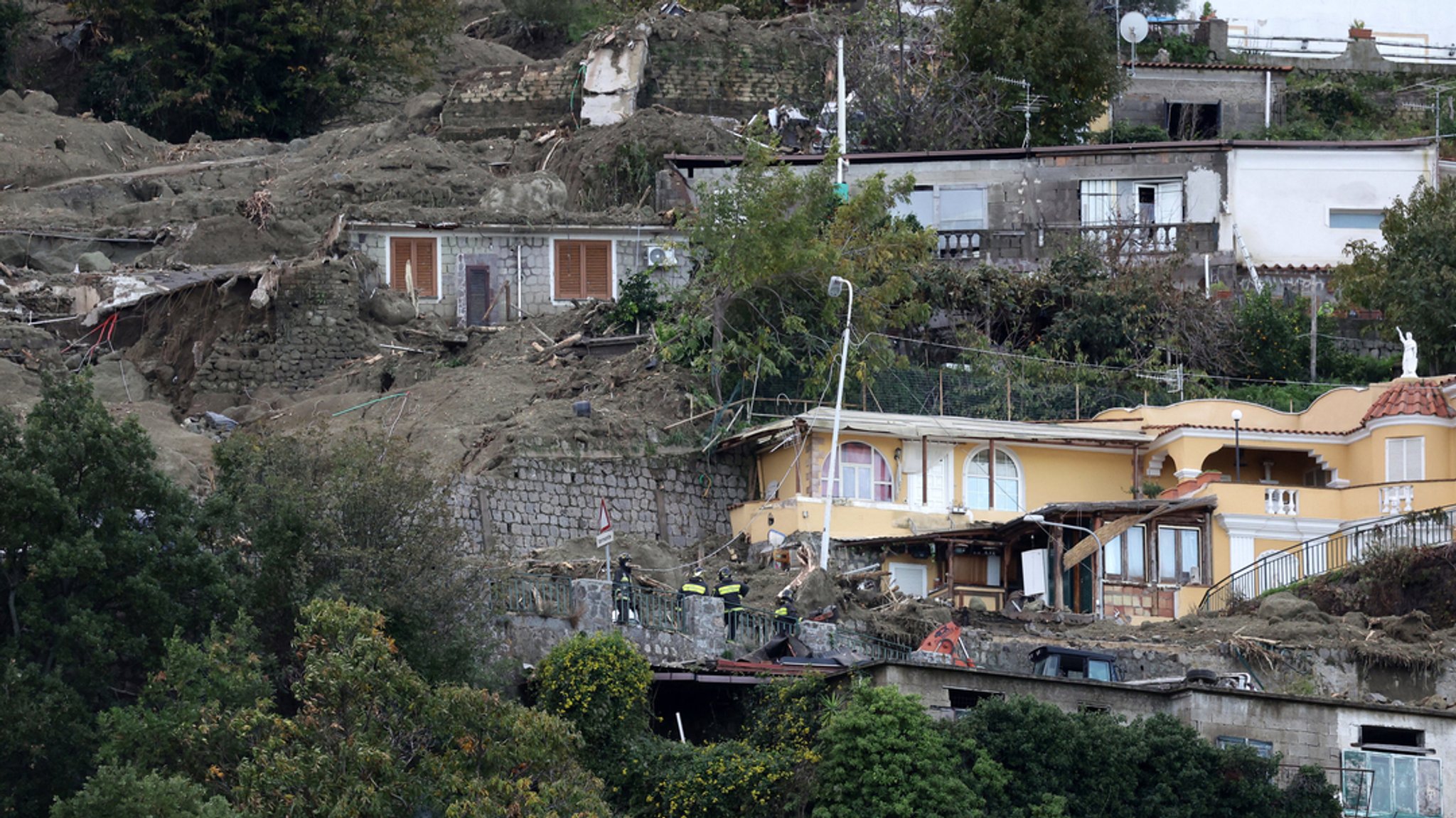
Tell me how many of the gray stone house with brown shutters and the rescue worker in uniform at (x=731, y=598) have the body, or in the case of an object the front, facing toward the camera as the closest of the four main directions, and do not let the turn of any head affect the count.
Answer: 1

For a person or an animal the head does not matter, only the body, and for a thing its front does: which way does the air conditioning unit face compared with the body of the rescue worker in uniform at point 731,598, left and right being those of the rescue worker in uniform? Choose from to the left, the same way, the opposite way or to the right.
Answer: the opposite way

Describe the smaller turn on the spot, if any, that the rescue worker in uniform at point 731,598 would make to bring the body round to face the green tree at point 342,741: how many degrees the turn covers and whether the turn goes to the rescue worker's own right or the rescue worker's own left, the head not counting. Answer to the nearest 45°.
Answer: approximately 135° to the rescue worker's own left

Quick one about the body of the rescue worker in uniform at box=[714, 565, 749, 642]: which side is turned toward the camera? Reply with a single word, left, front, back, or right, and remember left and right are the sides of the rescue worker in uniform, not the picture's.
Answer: back

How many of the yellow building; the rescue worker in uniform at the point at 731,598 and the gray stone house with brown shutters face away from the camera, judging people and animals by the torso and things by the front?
1

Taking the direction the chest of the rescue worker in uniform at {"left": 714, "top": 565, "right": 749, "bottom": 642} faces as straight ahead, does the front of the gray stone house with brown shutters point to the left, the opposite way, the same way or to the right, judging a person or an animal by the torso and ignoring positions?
the opposite way

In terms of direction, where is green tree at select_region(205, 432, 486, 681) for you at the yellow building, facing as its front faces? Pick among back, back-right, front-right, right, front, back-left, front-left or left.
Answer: front-right

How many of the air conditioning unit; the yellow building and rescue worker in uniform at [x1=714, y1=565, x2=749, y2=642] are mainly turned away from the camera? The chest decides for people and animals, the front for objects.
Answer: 1

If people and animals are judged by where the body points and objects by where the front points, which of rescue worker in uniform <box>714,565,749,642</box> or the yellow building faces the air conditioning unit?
the rescue worker in uniform

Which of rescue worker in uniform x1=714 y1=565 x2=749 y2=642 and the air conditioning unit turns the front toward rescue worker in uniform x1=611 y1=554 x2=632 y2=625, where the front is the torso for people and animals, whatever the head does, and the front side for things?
the air conditioning unit

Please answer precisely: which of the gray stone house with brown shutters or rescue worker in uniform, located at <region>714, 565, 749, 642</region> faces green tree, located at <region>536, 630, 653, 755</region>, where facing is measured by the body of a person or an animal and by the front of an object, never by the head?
the gray stone house with brown shutters

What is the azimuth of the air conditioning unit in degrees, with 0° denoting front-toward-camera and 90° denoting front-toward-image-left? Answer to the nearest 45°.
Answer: approximately 0°

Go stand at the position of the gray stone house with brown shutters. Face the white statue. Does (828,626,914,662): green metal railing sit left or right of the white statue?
right
